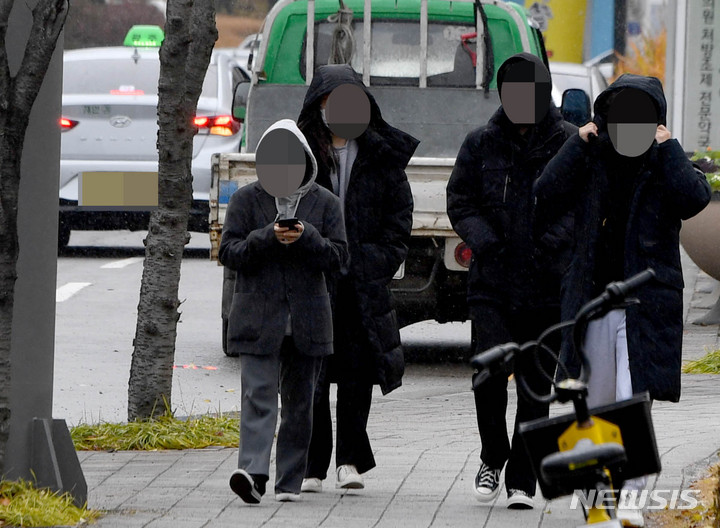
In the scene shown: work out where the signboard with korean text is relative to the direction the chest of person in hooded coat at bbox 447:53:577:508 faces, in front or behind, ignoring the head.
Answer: behind

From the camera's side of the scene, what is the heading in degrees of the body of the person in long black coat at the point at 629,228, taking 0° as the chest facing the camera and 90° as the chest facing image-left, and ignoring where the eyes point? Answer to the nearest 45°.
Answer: approximately 0°

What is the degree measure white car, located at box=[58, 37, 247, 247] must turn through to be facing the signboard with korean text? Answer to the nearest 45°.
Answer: approximately 90° to its right

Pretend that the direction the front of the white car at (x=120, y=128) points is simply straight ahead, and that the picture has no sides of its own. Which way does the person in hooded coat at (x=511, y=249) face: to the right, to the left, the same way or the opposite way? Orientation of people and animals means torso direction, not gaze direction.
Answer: the opposite way

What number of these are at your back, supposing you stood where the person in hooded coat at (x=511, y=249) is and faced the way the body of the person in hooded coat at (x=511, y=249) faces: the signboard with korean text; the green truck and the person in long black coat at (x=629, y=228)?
2

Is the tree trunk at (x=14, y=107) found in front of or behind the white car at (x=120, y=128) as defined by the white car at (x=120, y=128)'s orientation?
behind

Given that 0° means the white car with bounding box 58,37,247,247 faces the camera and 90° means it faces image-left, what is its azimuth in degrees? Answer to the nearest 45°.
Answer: approximately 180°

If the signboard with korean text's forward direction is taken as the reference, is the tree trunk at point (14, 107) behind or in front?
in front

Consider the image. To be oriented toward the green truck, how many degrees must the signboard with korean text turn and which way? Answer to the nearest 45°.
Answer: approximately 45° to its right

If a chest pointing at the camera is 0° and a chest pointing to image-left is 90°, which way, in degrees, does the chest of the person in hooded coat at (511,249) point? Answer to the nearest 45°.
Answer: approximately 0°

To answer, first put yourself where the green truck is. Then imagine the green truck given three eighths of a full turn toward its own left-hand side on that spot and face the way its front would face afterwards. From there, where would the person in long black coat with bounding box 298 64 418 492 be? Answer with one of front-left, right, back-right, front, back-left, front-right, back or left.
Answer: front-left

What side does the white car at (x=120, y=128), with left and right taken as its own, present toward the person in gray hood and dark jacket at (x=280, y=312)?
back

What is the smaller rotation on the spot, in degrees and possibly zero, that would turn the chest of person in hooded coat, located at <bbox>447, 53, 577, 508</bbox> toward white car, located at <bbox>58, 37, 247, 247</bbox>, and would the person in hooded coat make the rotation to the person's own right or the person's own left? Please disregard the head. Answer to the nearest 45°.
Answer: approximately 135° to the person's own right

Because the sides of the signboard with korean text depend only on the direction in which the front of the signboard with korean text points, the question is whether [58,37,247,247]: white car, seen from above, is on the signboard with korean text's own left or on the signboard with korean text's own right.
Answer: on the signboard with korean text's own right
